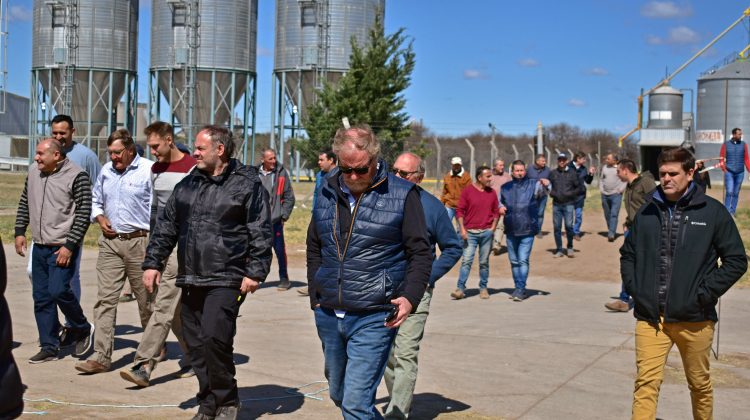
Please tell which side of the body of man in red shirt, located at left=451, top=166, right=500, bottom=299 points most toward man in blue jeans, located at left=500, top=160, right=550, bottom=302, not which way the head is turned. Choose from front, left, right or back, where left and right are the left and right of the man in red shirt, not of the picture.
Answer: left

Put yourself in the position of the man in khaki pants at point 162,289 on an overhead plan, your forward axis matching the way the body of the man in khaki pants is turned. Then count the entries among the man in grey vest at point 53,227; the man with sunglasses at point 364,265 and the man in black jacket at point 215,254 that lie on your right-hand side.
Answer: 1

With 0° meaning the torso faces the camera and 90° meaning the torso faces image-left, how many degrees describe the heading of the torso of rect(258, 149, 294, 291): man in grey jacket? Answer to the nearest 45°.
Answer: approximately 45°

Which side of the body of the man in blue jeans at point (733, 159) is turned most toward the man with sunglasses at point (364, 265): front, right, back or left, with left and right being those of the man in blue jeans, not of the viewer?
front

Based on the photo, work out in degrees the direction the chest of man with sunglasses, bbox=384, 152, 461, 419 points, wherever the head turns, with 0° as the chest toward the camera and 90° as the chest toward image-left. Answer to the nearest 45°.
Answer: approximately 45°

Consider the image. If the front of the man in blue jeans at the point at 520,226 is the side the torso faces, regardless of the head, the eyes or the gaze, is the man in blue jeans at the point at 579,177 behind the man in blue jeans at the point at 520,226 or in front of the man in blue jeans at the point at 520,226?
behind

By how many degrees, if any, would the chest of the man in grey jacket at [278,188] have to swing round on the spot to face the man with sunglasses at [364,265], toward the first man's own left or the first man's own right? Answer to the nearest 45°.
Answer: approximately 45° to the first man's own left

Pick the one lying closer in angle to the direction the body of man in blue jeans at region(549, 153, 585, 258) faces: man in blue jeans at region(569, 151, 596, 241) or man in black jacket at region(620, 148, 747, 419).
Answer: the man in black jacket

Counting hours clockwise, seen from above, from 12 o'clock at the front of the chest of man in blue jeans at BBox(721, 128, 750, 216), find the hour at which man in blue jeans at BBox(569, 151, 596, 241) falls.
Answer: man in blue jeans at BBox(569, 151, 596, 241) is roughly at 2 o'clock from man in blue jeans at BBox(721, 128, 750, 216).

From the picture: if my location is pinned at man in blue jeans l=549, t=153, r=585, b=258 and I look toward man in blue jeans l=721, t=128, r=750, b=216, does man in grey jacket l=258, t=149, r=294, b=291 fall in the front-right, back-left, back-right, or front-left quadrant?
back-right

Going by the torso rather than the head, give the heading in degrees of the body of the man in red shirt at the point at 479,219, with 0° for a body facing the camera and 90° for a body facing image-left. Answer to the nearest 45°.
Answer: approximately 0°

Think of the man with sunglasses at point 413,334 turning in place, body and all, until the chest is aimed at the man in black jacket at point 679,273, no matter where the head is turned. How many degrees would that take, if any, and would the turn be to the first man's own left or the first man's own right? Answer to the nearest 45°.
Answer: approximately 135° to the first man's own left

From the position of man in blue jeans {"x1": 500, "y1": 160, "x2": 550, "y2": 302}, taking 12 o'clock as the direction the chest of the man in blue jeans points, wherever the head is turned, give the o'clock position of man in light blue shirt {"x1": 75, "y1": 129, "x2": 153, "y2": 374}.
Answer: The man in light blue shirt is roughly at 1 o'clock from the man in blue jeans.

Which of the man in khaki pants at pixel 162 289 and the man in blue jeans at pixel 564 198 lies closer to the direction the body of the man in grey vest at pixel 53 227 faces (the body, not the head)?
the man in khaki pants

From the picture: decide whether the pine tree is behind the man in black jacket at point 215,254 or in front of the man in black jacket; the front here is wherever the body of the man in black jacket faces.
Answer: behind

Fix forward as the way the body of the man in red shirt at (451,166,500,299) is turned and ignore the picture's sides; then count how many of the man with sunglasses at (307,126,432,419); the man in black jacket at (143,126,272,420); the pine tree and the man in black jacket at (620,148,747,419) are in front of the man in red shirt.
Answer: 3

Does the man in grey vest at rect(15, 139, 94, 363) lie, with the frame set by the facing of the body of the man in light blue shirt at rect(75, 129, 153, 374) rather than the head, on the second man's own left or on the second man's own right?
on the second man's own right
